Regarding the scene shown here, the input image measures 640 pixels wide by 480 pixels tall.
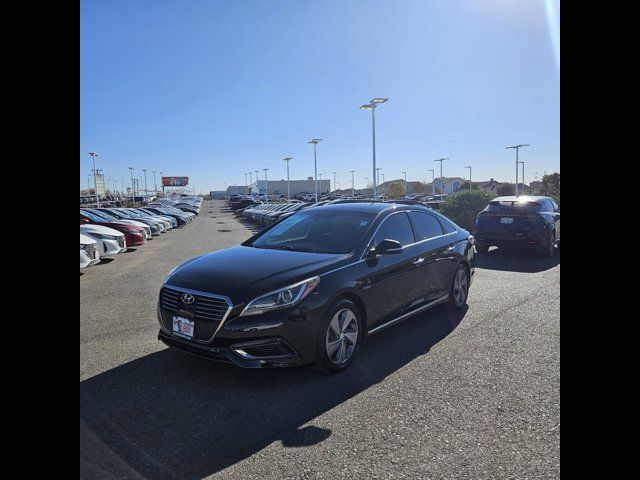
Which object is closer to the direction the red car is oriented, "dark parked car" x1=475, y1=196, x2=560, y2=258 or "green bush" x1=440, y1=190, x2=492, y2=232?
the dark parked car

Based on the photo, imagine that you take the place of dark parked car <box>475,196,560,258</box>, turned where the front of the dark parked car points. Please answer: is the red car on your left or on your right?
on your left

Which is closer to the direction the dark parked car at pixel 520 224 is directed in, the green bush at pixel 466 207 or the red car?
the green bush

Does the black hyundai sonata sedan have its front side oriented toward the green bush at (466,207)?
no

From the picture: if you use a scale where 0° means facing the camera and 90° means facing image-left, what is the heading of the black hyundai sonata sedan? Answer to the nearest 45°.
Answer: approximately 45°

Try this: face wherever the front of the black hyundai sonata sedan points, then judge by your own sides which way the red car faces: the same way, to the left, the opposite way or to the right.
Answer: to the left

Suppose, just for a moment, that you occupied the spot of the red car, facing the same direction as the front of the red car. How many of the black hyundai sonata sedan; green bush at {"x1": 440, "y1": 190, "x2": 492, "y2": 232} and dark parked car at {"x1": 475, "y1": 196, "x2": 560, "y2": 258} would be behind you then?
0

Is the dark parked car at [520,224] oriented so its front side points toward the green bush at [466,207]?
no

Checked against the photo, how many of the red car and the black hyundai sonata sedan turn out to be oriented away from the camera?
0

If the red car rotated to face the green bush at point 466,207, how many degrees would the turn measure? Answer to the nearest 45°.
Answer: approximately 45° to its left

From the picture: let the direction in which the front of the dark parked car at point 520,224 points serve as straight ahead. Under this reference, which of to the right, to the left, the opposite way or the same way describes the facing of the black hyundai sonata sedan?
the opposite way

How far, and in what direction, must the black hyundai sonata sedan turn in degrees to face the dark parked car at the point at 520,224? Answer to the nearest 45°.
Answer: approximately 180°

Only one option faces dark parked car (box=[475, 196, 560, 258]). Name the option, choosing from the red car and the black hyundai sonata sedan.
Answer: the red car

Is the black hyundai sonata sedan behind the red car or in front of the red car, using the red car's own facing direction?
in front

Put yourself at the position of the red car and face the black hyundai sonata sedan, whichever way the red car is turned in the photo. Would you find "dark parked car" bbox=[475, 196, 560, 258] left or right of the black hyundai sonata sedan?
left

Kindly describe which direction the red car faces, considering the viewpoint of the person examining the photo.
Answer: facing the viewer and to the right of the viewer

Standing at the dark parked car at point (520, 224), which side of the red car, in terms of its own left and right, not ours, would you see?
front

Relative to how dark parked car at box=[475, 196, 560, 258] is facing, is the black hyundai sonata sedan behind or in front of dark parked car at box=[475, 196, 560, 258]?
behind

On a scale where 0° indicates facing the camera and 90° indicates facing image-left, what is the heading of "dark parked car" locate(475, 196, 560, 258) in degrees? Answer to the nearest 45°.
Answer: approximately 225°

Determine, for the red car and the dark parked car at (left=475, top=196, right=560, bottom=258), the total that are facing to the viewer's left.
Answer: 0
